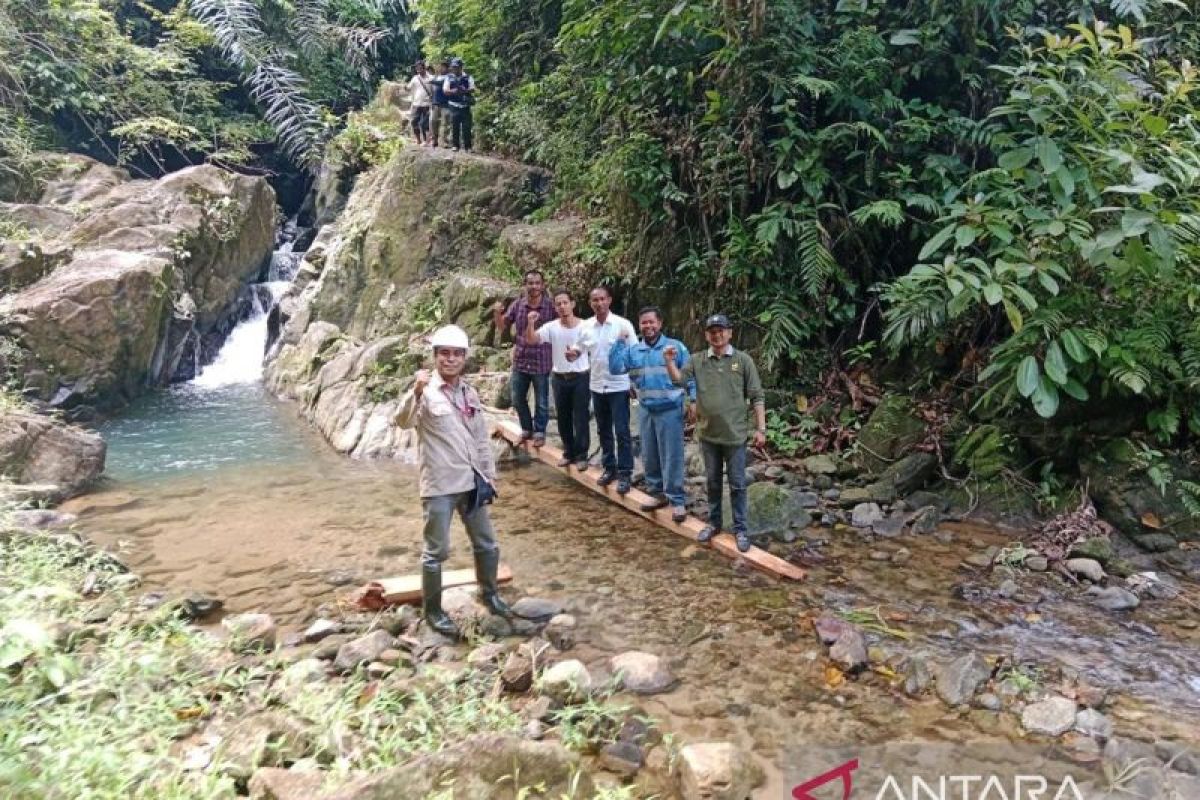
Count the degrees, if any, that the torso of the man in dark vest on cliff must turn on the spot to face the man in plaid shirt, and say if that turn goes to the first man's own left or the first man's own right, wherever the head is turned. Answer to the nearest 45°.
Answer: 0° — they already face them

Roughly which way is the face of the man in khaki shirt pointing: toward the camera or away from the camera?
toward the camera

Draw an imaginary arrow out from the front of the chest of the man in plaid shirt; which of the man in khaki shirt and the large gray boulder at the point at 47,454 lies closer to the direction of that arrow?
the man in khaki shirt

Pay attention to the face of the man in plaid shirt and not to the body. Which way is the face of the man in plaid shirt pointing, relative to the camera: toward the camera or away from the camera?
toward the camera

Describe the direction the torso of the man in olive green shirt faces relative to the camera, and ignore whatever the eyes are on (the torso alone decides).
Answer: toward the camera

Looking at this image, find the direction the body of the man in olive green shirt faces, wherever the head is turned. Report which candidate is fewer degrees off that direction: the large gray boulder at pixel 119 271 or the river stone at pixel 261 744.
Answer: the river stone

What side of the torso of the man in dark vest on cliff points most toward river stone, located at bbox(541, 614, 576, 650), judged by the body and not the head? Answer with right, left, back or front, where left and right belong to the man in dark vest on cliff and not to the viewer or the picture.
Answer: front

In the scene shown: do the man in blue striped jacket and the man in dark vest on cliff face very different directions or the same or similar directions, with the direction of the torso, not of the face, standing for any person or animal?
same or similar directions

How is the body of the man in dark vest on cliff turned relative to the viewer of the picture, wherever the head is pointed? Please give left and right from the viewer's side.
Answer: facing the viewer

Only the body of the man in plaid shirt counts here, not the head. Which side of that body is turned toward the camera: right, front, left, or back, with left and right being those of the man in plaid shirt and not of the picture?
front

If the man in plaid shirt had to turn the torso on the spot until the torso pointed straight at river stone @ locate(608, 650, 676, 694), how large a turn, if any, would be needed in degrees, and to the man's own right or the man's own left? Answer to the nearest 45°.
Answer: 0° — they already face it

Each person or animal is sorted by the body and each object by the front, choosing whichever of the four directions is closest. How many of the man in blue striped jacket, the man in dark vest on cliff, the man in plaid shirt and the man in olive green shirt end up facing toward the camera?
4

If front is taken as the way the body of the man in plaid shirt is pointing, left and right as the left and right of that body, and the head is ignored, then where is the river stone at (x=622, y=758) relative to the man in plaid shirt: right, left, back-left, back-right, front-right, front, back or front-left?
front

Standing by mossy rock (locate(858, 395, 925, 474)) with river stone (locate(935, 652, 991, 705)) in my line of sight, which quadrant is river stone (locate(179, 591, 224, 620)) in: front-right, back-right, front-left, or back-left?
front-right
